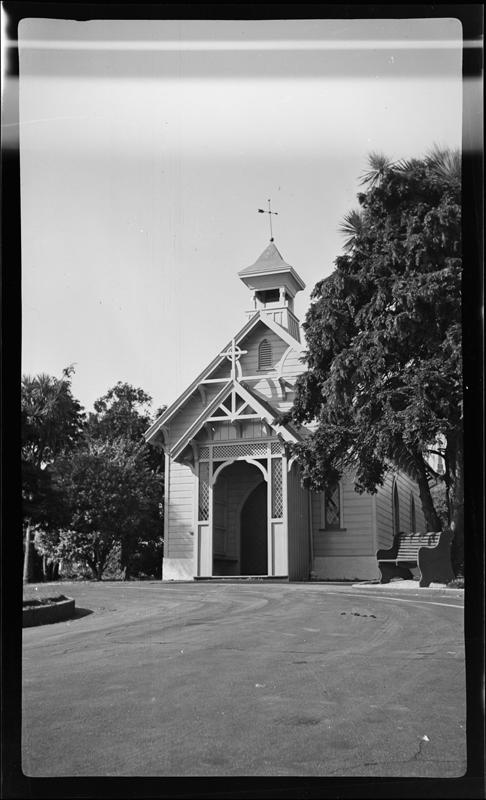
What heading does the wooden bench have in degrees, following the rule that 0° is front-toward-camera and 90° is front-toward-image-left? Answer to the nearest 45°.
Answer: approximately 45°

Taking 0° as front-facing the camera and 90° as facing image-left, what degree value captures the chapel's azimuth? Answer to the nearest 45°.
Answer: approximately 0°
